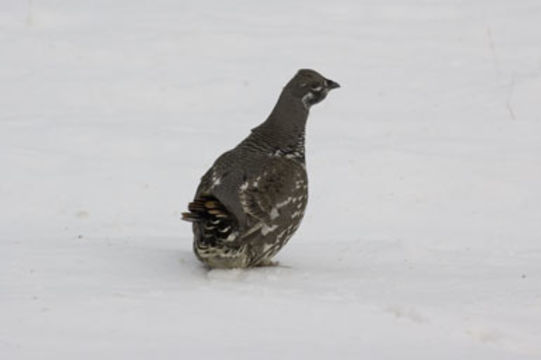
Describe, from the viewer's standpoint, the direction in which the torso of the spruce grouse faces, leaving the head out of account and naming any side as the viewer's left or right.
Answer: facing away from the viewer and to the right of the viewer
